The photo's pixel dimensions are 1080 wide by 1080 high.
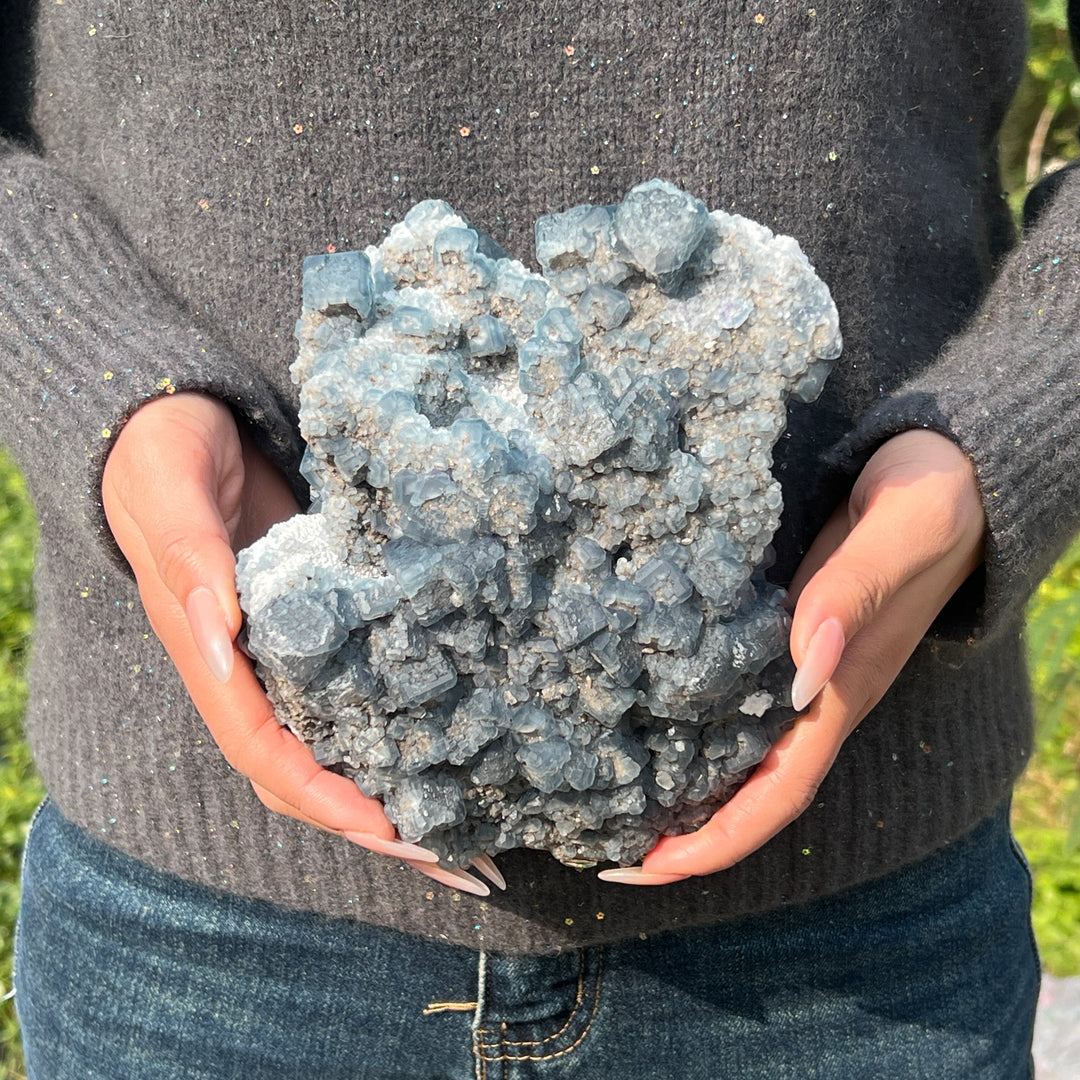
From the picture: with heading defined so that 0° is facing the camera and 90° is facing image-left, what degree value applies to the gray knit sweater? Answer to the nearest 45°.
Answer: approximately 0°
